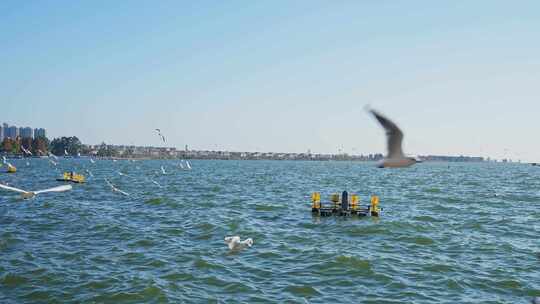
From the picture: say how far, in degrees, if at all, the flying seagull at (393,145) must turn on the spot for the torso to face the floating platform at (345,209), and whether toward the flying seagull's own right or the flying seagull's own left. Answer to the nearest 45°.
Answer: approximately 90° to the flying seagull's own left

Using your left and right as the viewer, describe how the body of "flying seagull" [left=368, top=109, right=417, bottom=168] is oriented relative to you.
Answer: facing to the right of the viewer
